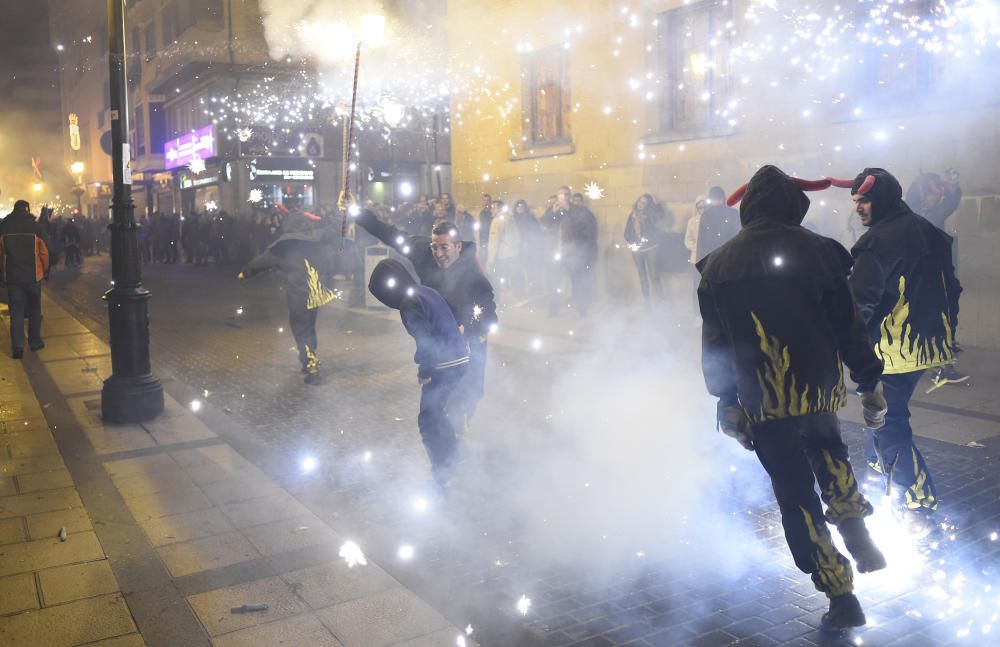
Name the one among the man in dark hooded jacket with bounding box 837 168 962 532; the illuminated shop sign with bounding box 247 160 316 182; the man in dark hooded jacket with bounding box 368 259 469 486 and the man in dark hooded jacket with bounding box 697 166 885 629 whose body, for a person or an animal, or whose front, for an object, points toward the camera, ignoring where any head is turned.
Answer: the illuminated shop sign

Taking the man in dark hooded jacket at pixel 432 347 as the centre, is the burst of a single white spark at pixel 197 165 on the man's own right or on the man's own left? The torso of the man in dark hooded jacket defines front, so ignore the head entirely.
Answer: on the man's own right

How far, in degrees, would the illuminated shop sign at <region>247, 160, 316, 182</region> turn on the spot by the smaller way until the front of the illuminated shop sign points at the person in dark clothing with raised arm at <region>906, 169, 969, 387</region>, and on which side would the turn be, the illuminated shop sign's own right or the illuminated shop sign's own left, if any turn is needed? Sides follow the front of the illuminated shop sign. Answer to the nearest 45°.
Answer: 0° — it already faces them

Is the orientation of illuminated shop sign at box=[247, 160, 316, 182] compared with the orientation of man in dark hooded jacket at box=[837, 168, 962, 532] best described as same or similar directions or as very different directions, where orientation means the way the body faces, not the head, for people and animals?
very different directions

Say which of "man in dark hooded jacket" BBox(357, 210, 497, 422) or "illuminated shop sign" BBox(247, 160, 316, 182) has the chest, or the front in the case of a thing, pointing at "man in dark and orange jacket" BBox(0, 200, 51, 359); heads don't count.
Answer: the illuminated shop sign

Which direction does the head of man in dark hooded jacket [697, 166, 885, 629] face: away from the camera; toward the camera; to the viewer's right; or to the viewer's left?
away from the camera

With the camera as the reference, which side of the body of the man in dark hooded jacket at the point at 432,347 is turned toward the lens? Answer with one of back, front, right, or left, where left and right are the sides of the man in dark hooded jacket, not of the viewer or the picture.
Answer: left

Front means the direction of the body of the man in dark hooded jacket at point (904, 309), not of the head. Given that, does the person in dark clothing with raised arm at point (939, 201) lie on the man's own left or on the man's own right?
on the man's own right

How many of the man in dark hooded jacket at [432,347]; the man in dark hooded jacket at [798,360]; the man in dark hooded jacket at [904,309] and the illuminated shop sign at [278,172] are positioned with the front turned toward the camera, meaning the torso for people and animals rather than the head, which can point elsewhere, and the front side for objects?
1

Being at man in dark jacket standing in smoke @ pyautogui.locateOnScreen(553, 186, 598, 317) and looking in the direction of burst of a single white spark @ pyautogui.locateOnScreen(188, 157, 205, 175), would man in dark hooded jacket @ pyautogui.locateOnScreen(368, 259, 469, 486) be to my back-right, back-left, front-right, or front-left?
back-left

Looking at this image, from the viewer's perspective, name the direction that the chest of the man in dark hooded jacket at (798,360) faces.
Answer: away from the camera

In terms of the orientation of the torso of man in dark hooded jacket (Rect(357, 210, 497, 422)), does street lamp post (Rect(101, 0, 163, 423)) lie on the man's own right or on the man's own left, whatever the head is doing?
on the man's own right

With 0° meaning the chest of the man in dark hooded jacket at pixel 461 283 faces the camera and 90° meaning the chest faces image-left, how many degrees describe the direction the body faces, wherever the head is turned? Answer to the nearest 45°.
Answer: approximately 45°

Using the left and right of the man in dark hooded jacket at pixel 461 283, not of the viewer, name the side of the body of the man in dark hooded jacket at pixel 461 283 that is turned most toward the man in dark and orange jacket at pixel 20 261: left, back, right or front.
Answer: right

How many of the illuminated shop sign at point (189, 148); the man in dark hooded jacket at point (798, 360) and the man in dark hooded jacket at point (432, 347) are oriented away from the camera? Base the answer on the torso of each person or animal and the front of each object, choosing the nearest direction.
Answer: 1
